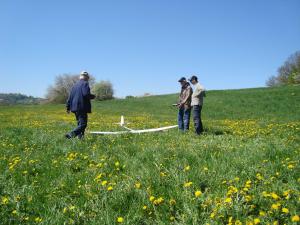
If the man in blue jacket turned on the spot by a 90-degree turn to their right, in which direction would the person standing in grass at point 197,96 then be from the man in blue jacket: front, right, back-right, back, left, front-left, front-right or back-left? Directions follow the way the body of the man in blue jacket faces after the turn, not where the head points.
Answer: front-left

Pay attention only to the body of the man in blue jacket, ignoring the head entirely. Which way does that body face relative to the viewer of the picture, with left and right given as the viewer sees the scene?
facing away from the viewer and to the right of the viewer

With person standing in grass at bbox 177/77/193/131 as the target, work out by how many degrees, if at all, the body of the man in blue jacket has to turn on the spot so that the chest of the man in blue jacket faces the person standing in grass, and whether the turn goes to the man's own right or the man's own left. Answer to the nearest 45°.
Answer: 0° — they already face them
